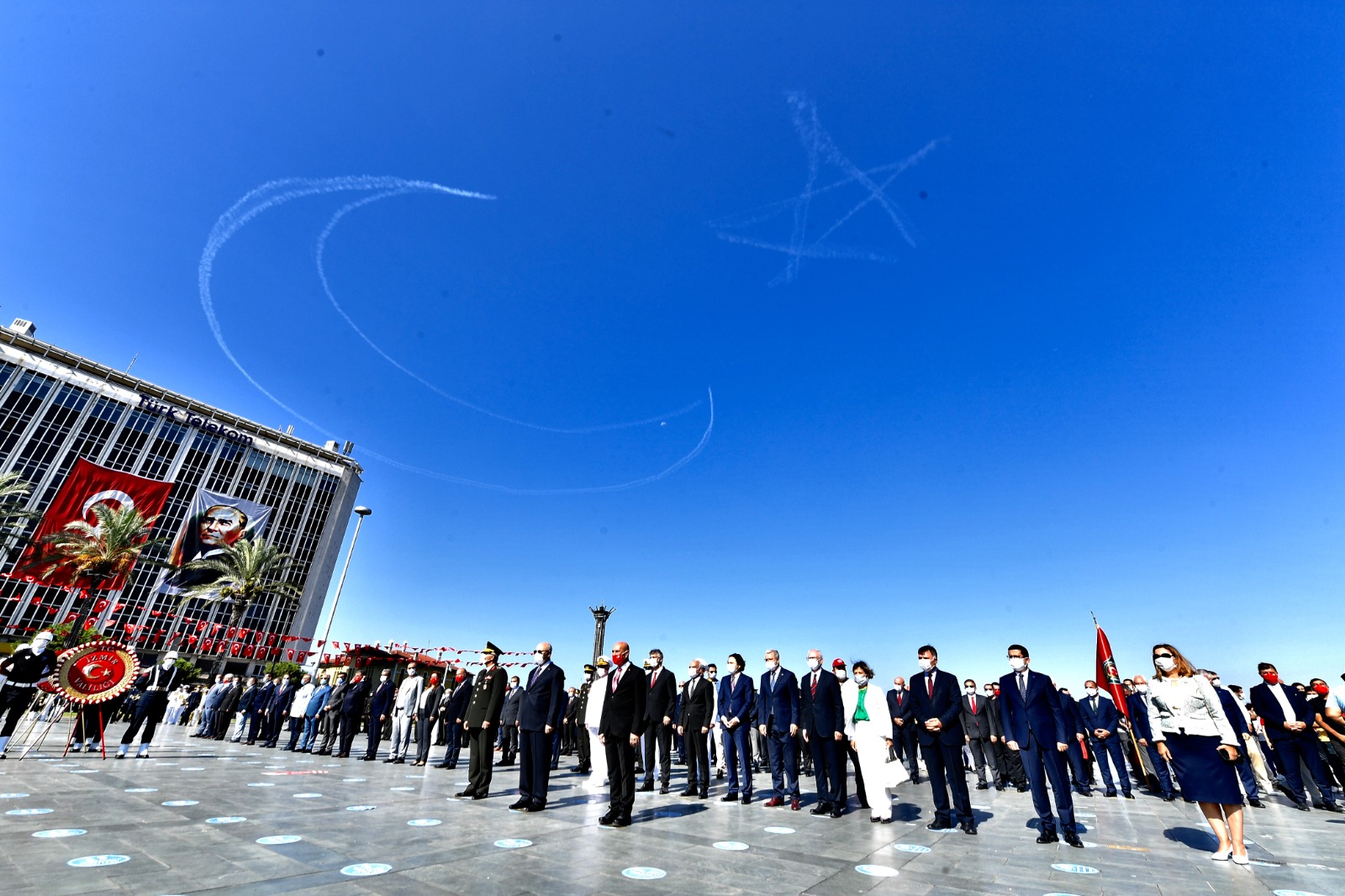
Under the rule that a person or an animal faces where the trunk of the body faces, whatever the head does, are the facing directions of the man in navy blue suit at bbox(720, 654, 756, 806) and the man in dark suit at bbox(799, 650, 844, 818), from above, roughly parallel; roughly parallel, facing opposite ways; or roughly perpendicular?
roughly parallel

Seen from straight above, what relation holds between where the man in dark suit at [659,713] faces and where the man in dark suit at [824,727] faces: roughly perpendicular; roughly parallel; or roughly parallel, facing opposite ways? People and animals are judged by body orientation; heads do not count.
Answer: roughly parallel

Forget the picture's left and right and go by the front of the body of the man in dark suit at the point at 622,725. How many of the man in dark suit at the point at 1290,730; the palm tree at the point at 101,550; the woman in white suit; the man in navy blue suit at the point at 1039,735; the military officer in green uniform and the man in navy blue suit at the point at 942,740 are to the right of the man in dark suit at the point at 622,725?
2

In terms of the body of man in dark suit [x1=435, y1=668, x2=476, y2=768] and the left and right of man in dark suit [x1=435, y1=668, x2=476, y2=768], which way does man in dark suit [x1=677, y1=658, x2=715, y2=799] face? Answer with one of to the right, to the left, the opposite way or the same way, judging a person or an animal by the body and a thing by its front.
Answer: the same way

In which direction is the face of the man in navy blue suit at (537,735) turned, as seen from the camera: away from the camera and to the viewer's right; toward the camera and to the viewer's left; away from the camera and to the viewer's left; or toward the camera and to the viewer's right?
toward the camera and to the viewer's left

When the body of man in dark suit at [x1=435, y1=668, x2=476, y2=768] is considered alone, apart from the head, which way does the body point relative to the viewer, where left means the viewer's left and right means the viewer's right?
facing the viewer and to the left of the viewer

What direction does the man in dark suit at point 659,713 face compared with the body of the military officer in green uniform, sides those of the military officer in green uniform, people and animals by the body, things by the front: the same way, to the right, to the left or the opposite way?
the same way

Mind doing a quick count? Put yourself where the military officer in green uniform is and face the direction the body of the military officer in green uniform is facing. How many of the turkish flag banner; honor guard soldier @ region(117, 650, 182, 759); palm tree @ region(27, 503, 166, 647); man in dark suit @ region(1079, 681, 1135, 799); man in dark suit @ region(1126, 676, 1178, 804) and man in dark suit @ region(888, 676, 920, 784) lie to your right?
3

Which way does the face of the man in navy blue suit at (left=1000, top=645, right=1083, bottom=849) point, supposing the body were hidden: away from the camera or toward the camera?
toward the camera

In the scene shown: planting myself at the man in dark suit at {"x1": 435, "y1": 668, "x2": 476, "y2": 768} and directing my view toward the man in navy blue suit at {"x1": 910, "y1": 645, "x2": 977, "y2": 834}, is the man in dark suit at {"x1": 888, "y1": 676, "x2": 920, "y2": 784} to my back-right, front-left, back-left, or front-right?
front-left

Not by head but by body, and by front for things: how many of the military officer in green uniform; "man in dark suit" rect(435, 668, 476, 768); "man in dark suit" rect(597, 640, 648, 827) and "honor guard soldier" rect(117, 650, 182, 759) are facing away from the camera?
0
